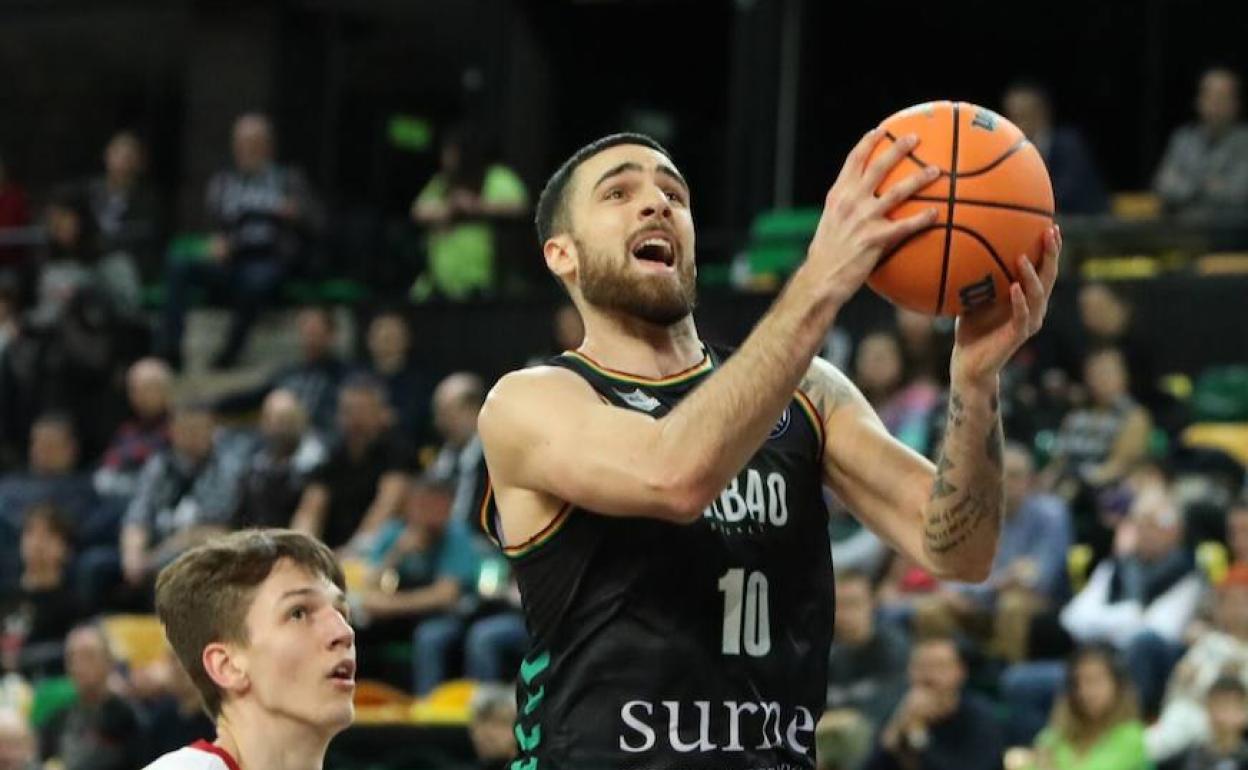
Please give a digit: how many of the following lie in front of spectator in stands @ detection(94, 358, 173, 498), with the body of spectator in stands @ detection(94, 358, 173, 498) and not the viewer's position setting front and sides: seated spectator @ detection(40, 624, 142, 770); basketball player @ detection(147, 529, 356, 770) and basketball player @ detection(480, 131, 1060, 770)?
3

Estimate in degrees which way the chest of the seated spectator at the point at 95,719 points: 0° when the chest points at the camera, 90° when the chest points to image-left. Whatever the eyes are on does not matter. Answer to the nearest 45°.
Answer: approximately 0°

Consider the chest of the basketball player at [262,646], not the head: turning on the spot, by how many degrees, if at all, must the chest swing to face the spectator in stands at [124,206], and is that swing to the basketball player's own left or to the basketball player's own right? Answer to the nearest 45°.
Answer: approximately 135° to the basketball player's own left

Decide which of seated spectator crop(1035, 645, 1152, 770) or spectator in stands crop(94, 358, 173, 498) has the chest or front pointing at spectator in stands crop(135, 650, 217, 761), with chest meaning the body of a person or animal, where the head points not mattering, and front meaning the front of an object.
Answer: spectator in stands crop(94, 358, 173, 498)

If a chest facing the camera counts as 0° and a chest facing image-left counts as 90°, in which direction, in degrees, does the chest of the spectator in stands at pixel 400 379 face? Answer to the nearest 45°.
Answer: approximately 45°

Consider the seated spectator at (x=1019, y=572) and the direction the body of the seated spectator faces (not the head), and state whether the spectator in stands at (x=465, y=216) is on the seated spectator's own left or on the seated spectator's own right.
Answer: on the seated spectator's own right

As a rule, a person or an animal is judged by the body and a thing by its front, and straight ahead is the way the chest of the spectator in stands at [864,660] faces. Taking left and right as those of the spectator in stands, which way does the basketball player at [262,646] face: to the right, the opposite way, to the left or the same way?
to the left

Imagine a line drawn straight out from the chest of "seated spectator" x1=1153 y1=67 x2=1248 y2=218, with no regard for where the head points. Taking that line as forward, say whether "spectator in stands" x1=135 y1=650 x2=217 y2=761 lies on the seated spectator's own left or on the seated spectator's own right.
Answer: on the seated spectator's own right
